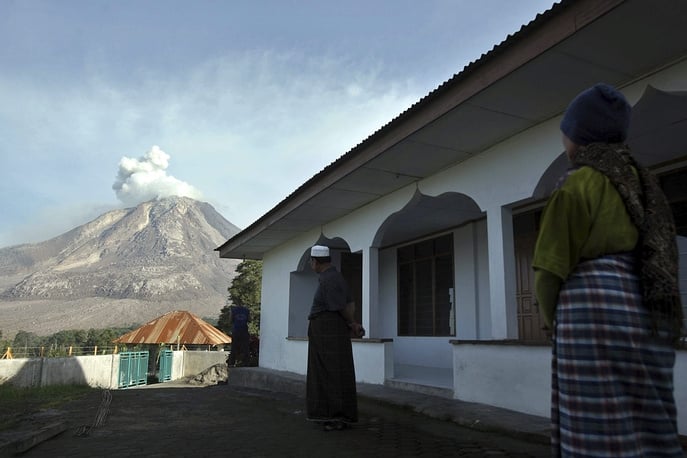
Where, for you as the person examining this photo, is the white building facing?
facing the viewer and to the left of the viewer

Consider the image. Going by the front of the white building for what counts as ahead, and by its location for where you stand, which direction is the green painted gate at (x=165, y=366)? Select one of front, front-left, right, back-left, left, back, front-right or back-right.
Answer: right

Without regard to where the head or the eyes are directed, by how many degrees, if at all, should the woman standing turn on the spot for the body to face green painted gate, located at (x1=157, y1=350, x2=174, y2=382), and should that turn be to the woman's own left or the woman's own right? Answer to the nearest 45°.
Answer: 0° — they already face it

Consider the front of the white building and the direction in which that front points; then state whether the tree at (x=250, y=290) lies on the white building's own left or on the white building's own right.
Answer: on the white building's own right

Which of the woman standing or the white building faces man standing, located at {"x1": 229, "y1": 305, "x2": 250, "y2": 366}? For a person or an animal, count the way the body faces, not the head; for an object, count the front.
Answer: the woman standing

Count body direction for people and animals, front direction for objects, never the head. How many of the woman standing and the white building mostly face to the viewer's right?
0

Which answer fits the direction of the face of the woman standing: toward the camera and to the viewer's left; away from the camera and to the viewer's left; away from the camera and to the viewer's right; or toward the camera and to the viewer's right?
away from the camera and to the viewer's left

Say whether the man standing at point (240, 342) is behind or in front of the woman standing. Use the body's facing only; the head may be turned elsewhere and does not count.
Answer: in front

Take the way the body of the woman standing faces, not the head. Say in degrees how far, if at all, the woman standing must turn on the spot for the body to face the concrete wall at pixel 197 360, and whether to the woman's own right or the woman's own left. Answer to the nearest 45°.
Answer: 0° — they already face it

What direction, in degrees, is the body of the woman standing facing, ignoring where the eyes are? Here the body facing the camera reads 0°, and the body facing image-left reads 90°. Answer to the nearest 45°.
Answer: approximately 135°

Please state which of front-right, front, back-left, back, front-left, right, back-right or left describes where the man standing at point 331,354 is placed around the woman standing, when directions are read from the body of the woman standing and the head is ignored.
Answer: front

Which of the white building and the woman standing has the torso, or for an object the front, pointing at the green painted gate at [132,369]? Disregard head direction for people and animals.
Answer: the woman standing

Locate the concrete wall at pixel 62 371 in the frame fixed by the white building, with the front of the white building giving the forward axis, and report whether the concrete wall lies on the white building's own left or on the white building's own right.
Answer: on the white building's own right

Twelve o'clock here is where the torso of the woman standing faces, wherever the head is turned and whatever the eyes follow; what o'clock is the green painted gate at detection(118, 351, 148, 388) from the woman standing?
The green painted gate is roughly at 12 o'clock from the woman standing.

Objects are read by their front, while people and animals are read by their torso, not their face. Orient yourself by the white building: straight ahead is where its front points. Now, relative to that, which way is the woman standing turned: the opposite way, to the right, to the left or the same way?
to the right

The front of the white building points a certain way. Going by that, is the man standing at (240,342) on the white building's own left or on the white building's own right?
on the white building's own right

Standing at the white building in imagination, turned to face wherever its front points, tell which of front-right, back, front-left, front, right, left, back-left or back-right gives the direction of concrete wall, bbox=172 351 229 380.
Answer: right
